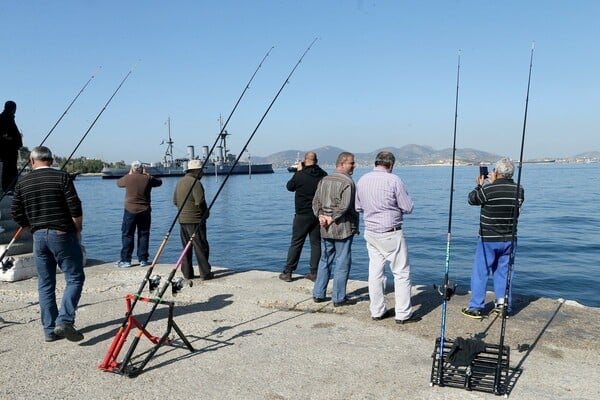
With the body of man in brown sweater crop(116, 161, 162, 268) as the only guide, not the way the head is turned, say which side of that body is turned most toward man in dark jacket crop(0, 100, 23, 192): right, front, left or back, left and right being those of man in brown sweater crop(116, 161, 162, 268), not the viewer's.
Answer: left

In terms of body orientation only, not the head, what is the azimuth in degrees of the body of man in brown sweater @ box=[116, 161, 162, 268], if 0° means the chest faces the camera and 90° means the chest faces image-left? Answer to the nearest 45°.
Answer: approximately 180°

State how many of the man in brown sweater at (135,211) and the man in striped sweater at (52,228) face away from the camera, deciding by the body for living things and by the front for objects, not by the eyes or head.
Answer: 2

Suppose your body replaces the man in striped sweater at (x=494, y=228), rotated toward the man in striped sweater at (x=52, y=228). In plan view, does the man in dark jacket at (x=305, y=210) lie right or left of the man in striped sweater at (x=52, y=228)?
right

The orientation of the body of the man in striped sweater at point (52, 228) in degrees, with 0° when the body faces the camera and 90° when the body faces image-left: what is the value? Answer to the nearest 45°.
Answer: approximately 180°

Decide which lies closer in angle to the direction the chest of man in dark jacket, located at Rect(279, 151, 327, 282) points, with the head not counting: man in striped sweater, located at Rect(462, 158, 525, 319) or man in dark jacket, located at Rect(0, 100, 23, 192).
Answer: the man in dark jacket

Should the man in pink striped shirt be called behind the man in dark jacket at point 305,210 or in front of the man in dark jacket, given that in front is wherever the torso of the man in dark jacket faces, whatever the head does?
behind
